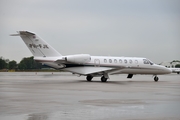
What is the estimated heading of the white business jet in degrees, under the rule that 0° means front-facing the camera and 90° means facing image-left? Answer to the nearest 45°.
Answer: approximately 270°
